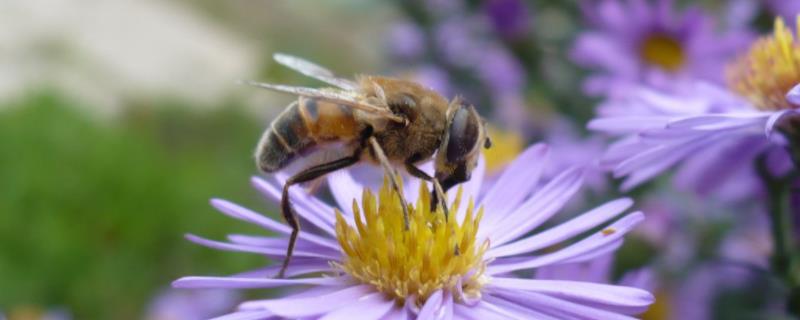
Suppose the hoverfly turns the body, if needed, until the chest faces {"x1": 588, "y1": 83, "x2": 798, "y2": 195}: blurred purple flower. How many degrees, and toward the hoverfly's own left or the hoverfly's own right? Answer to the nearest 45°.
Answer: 0° — it already faces it

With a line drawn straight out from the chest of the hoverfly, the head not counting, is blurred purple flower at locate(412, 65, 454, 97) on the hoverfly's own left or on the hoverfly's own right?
on the hoverfly's own left

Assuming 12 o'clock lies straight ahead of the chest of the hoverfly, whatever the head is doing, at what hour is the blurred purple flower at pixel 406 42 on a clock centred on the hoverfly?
The blurred purple flower is roughly at 9 o'clock from the hoverfly.

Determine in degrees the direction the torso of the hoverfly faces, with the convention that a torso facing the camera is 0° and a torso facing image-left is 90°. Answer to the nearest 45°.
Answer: approximately 270°
